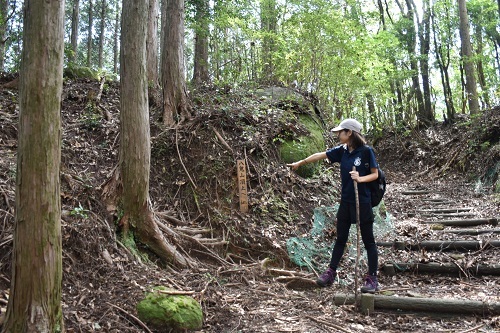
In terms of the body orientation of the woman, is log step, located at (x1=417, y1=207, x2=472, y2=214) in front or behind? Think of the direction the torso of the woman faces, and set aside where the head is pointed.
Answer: behind

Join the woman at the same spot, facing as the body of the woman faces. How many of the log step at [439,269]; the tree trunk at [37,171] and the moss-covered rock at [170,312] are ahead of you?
2

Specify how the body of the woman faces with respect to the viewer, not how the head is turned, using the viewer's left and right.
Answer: facing the viewer and to the left of the viewer

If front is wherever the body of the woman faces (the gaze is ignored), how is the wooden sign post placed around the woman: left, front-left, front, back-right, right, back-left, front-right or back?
right

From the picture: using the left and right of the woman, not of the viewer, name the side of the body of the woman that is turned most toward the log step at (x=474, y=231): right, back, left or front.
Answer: back

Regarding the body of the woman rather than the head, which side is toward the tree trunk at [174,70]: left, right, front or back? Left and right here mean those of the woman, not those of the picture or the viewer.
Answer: right

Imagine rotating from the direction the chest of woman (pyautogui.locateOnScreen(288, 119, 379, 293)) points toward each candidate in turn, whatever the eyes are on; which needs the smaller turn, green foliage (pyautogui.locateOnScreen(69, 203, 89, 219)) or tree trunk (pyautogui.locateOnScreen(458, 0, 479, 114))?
the green foliage

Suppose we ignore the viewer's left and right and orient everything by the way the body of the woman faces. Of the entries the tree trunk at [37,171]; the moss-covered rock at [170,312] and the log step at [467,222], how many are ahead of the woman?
2

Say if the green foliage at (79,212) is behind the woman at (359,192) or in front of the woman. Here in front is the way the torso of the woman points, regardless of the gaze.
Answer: in front

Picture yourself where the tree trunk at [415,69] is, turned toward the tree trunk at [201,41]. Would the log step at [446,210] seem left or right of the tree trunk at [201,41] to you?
left

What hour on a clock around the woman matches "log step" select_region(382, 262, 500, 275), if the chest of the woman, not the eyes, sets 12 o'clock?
The log step is roughly at 6 o'clock from the woman.

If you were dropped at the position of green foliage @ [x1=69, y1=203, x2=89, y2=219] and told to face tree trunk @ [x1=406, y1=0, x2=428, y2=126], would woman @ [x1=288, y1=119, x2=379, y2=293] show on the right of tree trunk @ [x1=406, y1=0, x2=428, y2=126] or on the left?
right

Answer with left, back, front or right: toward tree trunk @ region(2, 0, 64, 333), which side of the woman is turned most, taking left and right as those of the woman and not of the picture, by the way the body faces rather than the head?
front

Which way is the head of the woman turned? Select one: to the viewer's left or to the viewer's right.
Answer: to the viewer's left

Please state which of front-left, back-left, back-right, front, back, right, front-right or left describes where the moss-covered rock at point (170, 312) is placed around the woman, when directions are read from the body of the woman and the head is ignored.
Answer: front
